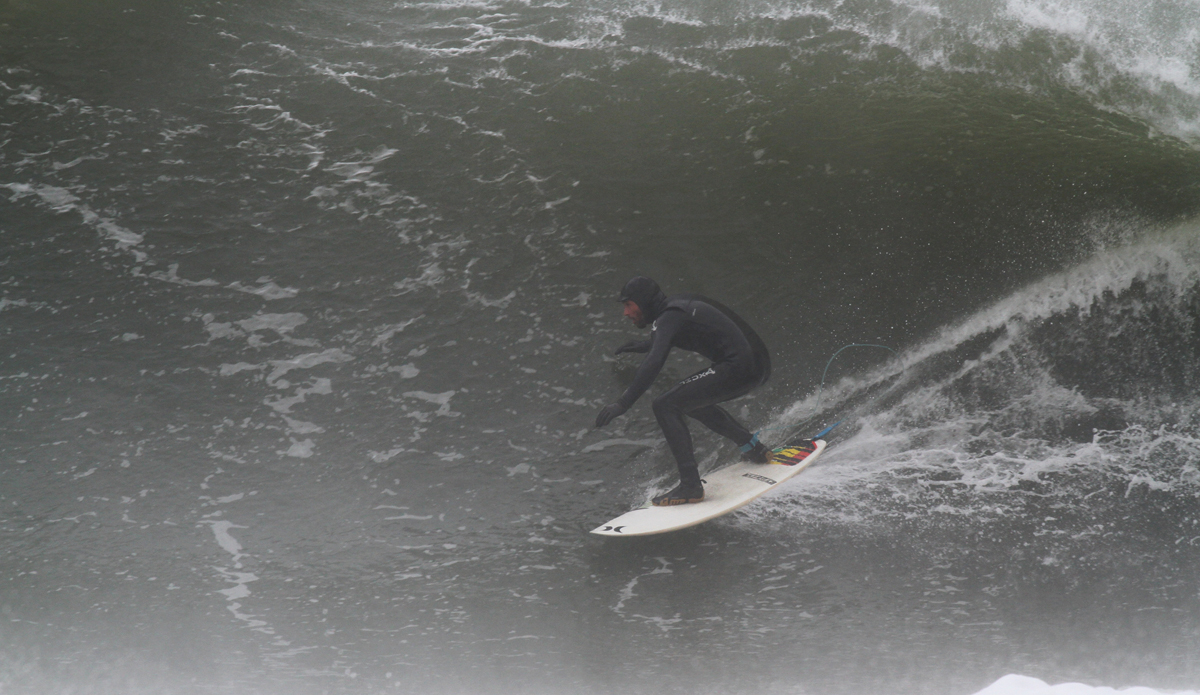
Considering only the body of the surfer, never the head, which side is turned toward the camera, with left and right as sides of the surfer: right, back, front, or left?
left

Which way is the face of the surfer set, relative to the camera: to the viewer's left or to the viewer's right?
to the viewer's left
